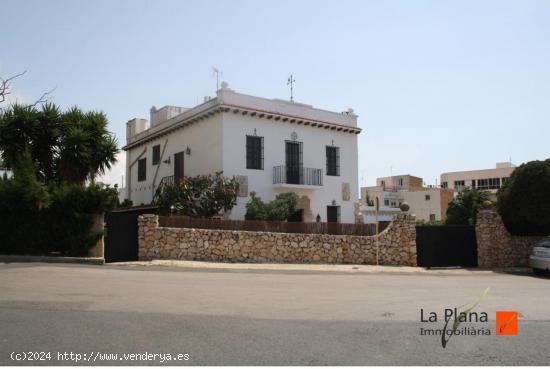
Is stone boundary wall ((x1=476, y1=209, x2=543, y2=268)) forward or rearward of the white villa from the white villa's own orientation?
forward

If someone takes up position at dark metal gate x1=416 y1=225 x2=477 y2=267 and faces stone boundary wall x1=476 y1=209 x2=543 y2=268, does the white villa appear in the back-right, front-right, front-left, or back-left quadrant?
back-left

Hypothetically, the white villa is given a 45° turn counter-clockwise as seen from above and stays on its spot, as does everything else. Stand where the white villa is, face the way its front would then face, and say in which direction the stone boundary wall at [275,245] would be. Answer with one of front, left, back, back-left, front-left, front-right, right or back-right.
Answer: right

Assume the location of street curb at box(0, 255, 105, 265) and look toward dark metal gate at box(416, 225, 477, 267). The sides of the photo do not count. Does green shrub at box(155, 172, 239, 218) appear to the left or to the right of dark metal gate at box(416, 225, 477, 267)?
left

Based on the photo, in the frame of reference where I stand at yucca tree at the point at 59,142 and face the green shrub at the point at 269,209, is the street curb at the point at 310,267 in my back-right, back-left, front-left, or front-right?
front-right

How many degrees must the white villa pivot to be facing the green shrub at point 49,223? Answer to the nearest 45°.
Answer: approximately 90° to its right

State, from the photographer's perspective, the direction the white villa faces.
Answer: facing the viewer and to the right of the viewer

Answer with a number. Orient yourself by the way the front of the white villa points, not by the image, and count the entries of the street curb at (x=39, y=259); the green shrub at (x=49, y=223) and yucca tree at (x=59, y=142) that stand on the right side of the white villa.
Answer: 3

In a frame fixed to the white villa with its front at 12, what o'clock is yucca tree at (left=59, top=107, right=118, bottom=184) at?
The yucca tree is roughly at 3 o'clock from the white villa.

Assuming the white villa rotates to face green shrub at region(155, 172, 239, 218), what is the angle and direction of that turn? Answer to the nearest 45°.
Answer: approximately 90° to its right

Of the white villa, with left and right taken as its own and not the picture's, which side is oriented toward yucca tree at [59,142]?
right

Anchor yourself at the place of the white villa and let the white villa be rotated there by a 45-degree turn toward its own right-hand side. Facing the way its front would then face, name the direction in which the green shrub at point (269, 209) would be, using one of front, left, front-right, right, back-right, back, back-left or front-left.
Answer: front
